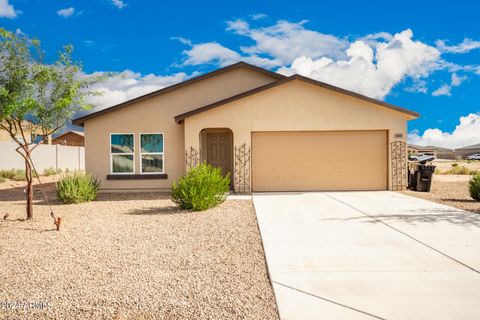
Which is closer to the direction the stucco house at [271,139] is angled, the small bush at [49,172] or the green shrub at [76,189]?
the green shrub

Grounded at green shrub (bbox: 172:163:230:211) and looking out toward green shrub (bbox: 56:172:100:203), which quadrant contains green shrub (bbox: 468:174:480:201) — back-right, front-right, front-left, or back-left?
back-right

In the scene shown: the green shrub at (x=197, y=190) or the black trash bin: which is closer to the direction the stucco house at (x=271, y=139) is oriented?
the green shrub

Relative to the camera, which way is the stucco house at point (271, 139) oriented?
toward the camera

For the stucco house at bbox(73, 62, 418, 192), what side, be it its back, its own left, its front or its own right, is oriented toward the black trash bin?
left

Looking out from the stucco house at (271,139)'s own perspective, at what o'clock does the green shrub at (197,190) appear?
The green shrub is roughly at 1 o'clock from the stucco house.

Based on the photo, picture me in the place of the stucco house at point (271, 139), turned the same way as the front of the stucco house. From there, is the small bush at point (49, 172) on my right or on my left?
on my right

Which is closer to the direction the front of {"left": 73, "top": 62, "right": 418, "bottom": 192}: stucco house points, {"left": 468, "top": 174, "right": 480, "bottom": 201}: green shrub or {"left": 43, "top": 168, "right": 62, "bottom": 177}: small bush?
the green shrub

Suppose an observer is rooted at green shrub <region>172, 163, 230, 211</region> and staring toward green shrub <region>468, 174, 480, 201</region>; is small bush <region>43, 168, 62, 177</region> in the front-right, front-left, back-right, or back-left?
back-left

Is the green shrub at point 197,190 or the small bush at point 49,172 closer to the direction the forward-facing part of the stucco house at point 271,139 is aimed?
the green shrub

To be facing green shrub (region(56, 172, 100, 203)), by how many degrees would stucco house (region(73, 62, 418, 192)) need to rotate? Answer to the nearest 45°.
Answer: approximately 90° to its right
